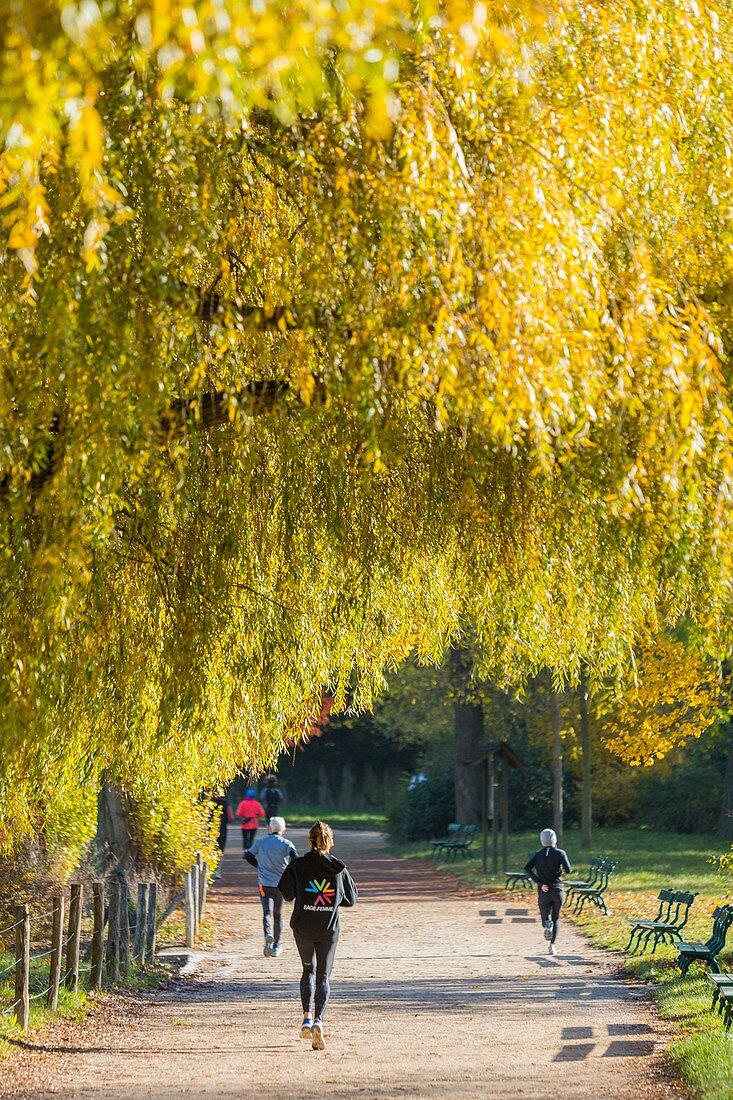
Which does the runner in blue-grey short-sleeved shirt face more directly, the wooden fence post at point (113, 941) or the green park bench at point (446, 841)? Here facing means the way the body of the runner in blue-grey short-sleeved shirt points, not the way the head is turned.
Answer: the green park bench

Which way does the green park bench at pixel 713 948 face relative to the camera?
to the viewer's left

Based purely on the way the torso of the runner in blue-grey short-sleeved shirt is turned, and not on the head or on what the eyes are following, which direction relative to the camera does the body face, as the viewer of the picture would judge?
away from the camera

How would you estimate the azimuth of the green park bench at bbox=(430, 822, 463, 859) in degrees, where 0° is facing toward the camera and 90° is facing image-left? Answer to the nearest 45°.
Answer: approximately 90°

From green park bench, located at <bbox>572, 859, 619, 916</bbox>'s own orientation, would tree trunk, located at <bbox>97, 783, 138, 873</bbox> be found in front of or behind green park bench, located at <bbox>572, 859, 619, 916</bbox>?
in front

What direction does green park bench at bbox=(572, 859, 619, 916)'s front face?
to the viewer's left

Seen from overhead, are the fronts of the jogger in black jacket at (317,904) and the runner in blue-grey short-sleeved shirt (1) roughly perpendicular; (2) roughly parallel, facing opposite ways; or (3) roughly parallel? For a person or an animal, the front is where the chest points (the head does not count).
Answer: roughly parallel

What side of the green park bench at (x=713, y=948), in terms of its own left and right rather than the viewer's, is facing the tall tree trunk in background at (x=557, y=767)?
right

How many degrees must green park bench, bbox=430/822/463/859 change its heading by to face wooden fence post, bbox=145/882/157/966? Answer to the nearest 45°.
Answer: approximately 90° to its left

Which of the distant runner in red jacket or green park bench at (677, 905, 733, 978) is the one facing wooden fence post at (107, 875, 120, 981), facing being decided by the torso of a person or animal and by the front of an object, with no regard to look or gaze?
the green park bench

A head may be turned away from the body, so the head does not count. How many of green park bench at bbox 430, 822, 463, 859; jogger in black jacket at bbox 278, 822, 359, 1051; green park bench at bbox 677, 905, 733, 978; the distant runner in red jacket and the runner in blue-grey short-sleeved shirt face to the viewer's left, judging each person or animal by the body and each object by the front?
2

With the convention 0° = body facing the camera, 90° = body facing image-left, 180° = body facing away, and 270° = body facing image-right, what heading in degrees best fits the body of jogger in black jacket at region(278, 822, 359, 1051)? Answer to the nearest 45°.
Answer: approximately 180°

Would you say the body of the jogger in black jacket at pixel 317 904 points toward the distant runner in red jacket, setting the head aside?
yes

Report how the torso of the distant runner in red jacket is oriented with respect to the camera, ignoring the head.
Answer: away from the camera

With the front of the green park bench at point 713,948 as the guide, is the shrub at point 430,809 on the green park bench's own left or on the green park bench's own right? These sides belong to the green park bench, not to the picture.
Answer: on the green park bench's own right

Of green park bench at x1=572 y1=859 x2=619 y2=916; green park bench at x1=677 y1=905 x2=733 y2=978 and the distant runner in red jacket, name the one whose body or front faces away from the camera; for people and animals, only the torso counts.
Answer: the distant runner in red jacket

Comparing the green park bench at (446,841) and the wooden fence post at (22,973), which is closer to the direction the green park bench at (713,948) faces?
the wooden fence post
